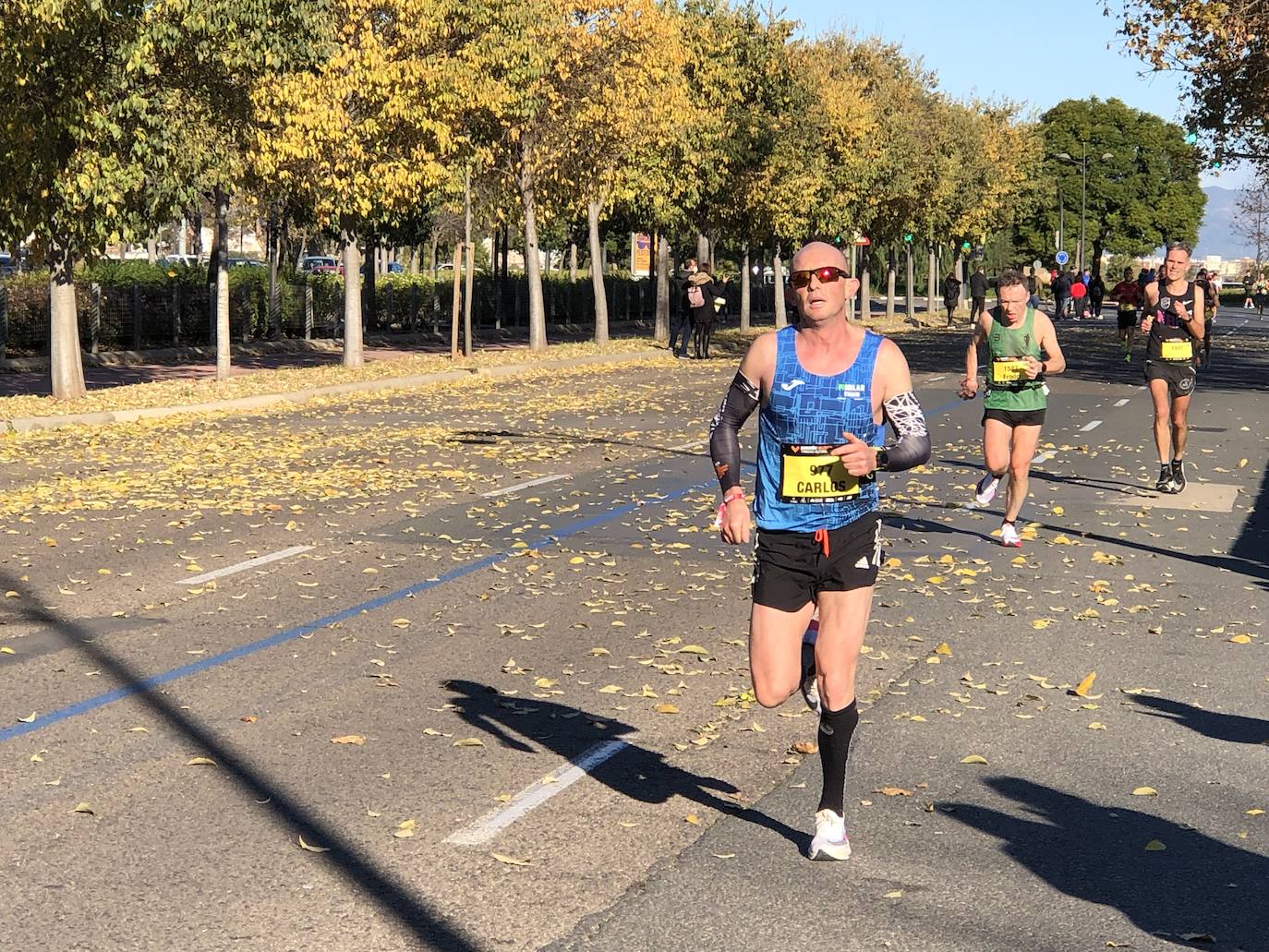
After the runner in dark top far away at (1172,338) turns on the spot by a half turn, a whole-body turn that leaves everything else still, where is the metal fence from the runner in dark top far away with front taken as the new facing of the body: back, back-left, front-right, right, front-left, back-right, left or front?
front-left

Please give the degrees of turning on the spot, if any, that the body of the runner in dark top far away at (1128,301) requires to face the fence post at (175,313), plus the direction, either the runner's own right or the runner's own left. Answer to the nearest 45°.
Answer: approximately 45° to the runner's own right

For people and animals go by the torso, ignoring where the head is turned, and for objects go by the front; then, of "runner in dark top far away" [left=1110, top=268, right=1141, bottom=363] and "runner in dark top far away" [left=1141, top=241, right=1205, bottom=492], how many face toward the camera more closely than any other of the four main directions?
2

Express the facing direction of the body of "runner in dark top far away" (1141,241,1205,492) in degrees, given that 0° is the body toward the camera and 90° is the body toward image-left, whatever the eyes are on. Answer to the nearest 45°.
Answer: approximately 0°

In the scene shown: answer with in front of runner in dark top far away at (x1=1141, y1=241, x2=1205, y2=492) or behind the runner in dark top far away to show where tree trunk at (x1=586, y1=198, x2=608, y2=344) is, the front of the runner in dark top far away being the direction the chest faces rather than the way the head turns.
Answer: behind

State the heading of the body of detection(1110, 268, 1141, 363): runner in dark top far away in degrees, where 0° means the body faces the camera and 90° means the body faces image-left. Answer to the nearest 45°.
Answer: approximately 0°

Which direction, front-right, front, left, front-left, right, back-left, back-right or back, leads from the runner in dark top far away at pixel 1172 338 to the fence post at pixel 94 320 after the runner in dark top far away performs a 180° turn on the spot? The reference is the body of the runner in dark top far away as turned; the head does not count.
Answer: front-left

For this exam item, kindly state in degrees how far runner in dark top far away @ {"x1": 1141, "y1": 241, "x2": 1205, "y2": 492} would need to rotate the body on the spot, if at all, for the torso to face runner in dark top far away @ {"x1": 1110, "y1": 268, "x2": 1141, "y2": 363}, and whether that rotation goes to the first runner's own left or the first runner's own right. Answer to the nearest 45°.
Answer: approximately 180°

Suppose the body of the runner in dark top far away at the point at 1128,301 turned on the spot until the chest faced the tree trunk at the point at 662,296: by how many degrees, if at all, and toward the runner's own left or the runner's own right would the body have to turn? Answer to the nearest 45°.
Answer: approximately 90° to the runner's own right

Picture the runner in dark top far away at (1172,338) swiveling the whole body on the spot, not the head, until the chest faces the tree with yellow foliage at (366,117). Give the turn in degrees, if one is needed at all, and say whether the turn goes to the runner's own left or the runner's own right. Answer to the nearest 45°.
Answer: approximately 135° to the runner's own right
